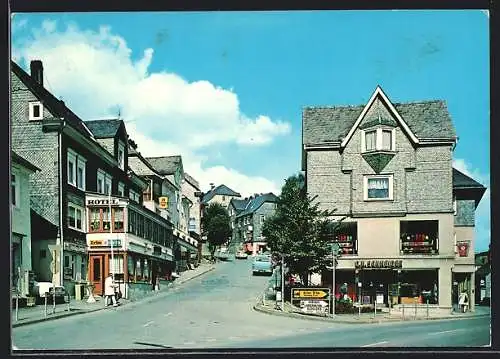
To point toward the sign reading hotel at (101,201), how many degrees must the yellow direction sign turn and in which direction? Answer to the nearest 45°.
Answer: approximately 90° to its right

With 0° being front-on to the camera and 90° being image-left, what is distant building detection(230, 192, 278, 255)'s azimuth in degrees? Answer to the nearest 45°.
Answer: approximately 45°
